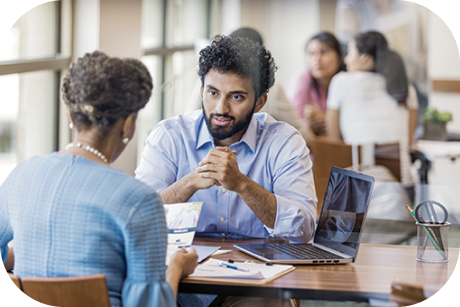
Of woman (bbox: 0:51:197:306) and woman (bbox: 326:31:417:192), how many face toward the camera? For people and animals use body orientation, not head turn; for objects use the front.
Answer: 0

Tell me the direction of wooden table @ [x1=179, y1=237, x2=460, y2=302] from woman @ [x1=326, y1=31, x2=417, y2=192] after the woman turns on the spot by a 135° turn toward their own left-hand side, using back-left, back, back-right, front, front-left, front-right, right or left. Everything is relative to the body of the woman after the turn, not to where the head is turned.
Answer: front

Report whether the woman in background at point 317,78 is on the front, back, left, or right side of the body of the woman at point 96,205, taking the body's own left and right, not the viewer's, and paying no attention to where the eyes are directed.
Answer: front

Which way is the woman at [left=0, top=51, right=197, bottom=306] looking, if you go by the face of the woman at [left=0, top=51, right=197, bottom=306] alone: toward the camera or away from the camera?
away from the camera

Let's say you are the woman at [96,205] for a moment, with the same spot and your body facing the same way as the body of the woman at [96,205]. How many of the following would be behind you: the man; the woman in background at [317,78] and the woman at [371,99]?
0

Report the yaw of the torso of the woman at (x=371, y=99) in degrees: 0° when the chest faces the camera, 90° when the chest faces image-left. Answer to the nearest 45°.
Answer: approximately 135°

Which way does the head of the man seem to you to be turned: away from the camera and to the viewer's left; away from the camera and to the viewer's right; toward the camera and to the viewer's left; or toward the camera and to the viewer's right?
toward the camera and to the viewer's left

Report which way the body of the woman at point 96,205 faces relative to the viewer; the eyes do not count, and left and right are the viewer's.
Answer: facing away from the viewer and to the right of the viewer

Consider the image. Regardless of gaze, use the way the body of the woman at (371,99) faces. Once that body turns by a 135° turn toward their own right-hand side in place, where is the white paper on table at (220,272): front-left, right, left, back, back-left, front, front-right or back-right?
right

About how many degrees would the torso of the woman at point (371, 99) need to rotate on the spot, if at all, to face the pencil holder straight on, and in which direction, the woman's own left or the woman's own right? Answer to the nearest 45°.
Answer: approximately 135° to the woman's own left
